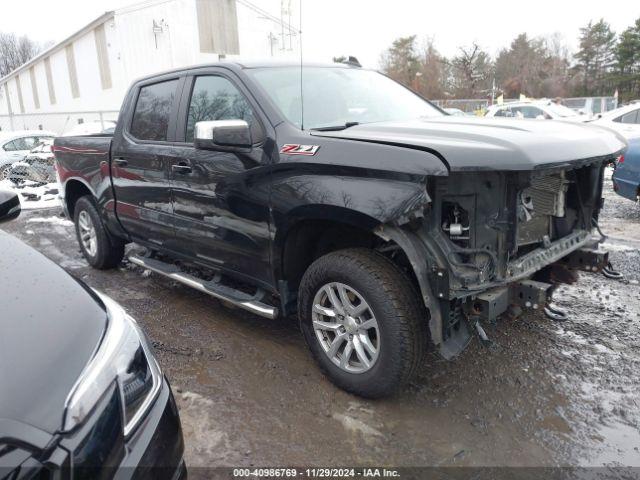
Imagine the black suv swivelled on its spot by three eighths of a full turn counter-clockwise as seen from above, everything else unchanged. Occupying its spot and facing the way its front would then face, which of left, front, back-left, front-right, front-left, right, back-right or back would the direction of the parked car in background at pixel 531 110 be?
front-right

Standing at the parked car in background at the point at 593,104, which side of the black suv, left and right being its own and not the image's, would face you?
left

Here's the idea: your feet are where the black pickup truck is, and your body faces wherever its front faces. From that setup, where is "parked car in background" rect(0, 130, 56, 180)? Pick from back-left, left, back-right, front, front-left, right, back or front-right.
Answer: back

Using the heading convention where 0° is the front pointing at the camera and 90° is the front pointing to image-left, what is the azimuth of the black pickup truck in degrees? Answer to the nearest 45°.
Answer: approximately 315°

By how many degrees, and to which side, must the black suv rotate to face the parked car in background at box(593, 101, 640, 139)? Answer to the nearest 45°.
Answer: approximately 90° to its left

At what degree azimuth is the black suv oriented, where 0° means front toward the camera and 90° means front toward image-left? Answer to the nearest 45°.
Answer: approximately 315°

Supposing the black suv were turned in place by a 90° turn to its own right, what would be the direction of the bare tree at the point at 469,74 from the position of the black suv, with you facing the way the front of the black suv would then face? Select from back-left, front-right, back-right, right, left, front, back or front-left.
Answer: back

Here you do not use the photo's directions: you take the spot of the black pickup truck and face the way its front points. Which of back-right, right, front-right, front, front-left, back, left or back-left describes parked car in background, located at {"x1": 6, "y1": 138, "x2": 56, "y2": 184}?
back

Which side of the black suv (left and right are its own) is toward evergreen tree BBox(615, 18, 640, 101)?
left

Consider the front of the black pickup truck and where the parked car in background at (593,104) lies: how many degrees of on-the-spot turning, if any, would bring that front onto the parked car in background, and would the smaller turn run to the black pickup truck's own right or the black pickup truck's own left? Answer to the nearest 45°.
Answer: approximately 90° to the black pickup truck's own left

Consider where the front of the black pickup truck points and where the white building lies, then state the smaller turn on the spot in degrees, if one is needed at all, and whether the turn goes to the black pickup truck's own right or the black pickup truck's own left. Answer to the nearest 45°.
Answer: approximately 135° to the black pickup truck's own left

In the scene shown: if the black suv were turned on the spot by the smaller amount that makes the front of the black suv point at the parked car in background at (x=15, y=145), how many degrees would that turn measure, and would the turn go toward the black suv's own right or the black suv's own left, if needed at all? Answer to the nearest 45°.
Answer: approximately 135° to the black suv's own left

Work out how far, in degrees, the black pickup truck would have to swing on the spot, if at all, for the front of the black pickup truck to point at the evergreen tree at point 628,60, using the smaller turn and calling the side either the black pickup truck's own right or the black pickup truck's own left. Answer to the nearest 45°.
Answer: approximately 90° to the black pickup truck's own left

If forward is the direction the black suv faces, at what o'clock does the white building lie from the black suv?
The white building is roughly at 8 o'clock from the black suv.
